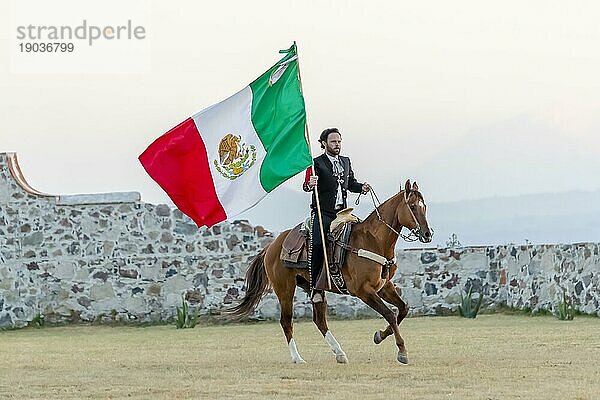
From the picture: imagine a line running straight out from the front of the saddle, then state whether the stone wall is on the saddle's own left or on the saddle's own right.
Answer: on the saddle's own left

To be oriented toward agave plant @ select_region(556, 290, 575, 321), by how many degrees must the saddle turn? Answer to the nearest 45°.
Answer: approximately 45° to its left

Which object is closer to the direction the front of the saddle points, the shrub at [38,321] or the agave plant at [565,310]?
the agave plant

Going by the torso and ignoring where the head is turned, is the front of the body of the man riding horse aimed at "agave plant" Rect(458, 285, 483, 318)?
no

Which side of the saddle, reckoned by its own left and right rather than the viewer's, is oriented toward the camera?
right

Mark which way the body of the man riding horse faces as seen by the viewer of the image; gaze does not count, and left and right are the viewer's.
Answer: facing the viewer and to the right of the viewer

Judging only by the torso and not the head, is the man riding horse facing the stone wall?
no
